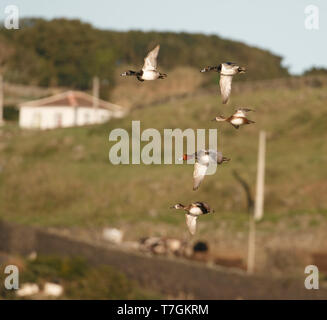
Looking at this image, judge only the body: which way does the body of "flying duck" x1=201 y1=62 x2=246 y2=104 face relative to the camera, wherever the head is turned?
to the viewer's left

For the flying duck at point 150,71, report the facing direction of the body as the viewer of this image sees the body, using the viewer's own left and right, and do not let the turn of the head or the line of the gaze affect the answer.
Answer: facing to the left of the viewer

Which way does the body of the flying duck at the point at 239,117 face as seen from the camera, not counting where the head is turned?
to the viewer's left

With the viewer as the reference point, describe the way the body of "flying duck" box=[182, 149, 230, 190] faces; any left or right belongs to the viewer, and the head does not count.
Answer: facing to the left of the viewer

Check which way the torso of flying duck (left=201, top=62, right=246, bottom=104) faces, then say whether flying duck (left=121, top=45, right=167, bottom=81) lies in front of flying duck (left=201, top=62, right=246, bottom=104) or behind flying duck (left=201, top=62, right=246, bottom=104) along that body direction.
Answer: in front

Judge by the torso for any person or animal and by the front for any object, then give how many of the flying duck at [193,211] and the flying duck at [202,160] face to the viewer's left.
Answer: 2

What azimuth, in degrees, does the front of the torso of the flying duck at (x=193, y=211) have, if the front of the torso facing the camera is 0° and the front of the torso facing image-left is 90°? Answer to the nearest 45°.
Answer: approximately 90°
